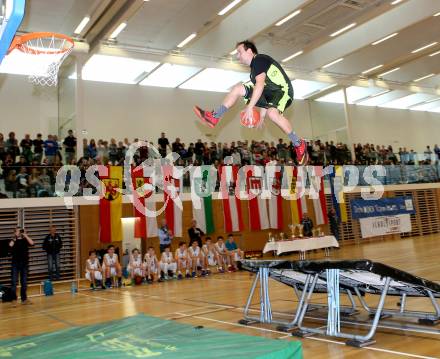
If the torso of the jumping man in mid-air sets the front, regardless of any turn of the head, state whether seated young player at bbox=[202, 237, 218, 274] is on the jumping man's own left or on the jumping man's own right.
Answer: on the jumping man's own right

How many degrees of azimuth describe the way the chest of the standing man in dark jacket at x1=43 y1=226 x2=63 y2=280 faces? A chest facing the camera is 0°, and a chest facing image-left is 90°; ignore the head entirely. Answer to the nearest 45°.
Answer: approximately 0°

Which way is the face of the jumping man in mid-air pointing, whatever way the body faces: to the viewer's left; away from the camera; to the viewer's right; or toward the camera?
to the viewer's left

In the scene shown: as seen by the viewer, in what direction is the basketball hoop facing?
to the viewer's right

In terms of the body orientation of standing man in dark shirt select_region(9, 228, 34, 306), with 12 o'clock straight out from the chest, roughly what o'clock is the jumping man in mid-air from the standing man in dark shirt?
The jumping man in mid-air is roughly at 1 o'clock from the standing man in dark shirt.

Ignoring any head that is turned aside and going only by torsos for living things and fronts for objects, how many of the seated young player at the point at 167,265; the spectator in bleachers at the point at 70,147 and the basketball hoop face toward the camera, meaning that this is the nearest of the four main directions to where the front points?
2

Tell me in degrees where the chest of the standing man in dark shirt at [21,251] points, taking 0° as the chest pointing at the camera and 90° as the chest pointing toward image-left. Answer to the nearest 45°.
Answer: approximately 315°
